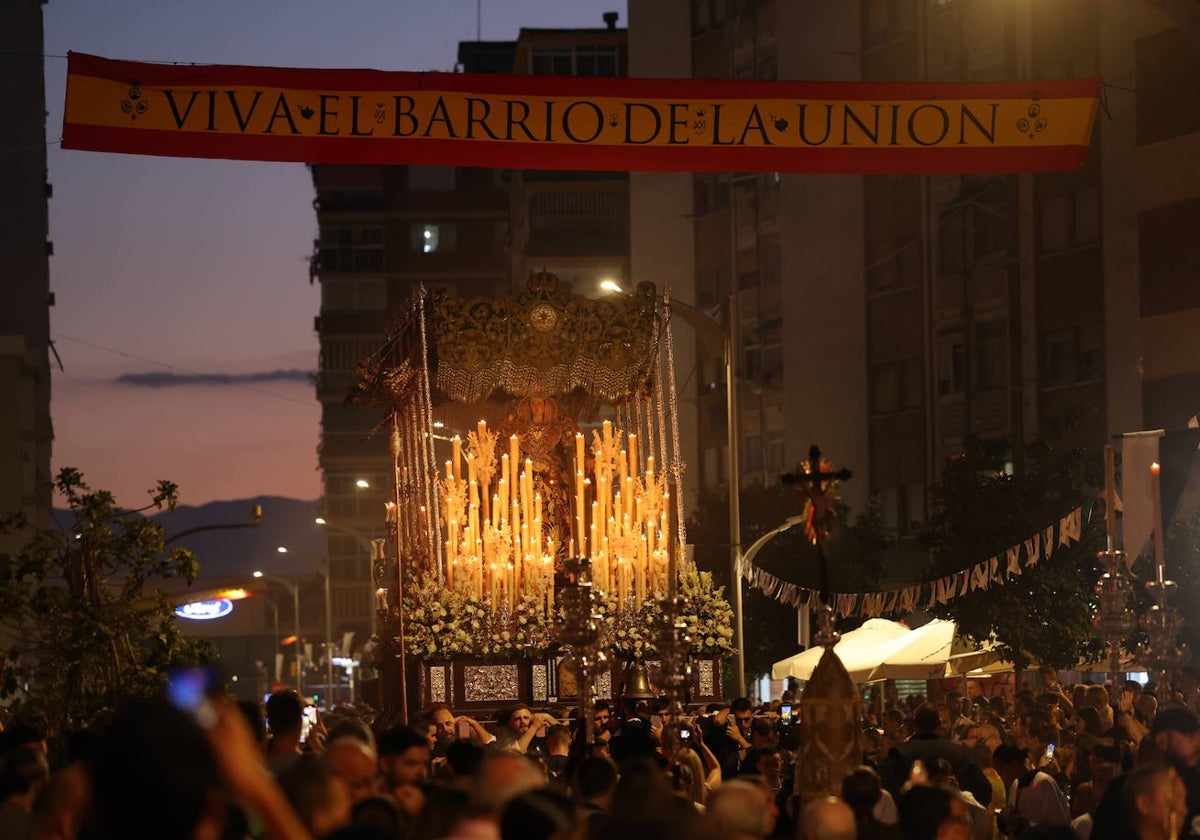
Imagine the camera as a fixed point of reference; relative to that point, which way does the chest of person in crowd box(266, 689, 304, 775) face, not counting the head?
away from the camera

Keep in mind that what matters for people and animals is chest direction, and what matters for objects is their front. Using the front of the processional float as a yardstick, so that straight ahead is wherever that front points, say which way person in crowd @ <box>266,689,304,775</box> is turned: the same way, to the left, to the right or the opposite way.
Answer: the opposite way

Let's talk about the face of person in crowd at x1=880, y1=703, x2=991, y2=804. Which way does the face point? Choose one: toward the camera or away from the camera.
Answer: away from the camera

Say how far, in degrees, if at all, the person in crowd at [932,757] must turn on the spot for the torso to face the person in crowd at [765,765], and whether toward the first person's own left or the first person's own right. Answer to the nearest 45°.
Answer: approximately 90° to the first person's own left

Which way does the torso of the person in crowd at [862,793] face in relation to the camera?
away from the camera

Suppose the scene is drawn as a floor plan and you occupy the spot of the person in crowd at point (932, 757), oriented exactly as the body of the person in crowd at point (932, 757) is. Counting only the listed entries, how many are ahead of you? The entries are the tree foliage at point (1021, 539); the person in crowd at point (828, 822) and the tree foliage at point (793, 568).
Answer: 2

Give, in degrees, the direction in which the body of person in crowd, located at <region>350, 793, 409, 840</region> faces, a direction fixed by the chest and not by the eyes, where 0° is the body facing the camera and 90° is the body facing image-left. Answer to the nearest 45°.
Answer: approximately 180°

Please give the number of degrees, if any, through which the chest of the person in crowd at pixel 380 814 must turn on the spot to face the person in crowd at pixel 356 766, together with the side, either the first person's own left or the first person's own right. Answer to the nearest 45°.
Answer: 0° — they already face them

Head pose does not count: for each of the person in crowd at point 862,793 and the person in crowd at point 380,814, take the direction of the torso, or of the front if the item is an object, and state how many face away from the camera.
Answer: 2

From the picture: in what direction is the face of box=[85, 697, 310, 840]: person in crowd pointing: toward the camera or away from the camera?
away from the camera

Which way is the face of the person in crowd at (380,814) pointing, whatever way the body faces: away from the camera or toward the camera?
away from the camera

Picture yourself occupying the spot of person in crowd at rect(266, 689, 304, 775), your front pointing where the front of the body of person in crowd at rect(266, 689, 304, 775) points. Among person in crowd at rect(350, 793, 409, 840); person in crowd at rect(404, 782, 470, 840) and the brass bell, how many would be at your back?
2

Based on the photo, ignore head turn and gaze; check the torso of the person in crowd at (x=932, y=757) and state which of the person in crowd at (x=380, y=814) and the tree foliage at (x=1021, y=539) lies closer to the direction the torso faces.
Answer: the tree foliage
